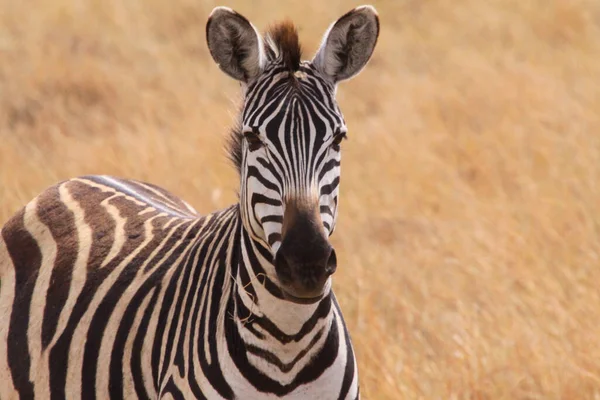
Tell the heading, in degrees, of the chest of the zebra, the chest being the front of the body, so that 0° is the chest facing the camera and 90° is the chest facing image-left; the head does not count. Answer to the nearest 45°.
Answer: approximately 315°
